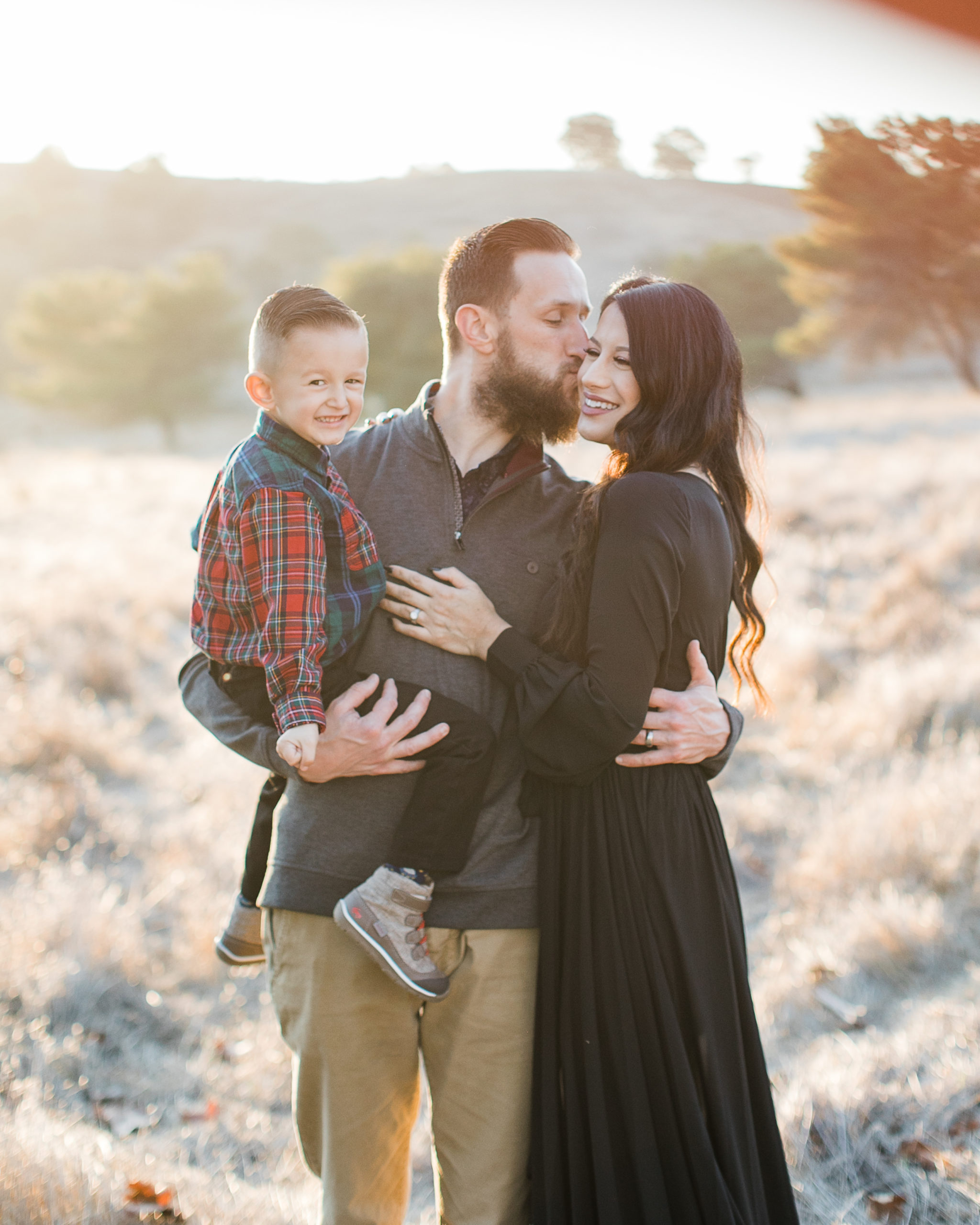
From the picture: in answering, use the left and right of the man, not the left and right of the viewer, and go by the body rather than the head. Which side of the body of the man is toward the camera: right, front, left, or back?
front

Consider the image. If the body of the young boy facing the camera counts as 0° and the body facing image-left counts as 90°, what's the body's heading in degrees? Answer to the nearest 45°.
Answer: approximately 315°

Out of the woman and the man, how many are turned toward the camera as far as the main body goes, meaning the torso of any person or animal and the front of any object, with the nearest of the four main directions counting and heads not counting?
1

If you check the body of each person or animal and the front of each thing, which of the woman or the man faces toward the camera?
the man

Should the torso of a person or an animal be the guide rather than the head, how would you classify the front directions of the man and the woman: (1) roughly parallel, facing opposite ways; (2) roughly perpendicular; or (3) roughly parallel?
roughly perpendicular

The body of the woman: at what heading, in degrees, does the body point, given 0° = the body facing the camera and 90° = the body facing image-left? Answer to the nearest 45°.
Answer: approximately 90°

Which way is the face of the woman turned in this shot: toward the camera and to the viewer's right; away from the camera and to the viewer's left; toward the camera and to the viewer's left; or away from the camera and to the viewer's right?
toward the camera and to the viewer's left

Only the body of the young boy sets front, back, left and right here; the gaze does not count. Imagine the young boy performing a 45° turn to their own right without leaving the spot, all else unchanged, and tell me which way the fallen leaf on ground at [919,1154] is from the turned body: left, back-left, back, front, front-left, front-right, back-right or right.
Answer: left

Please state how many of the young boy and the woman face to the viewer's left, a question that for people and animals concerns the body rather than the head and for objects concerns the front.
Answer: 1

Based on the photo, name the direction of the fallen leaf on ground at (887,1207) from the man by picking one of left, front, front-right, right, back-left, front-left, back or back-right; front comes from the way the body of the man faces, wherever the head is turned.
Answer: left

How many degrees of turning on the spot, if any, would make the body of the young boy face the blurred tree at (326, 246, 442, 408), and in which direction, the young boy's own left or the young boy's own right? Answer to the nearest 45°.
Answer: approximately 135° to the young boy's own left

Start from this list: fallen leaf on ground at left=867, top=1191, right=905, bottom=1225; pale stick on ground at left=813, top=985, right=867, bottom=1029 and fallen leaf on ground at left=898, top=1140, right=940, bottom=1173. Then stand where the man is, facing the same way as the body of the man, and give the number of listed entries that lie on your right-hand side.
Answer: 0

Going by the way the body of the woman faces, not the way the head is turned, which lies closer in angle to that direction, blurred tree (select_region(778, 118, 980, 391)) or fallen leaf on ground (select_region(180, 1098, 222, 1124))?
the fallen leaf on ground
